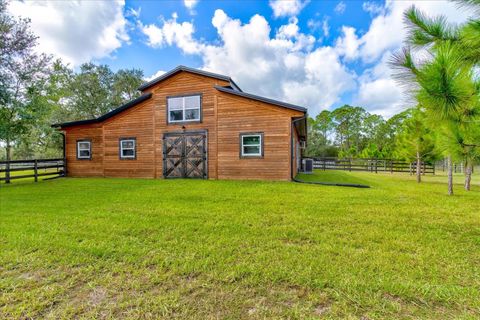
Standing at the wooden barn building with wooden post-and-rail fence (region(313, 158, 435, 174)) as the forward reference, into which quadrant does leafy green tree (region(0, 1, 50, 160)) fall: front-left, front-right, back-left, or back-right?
back-left

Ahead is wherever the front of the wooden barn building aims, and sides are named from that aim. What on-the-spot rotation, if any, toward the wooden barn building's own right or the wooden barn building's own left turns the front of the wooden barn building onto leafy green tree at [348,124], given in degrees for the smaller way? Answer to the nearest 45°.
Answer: approximately 135° to the wooden barn building's own left

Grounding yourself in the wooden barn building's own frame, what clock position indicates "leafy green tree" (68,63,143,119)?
The leafy green tree is roughly at 5 o'clock from the wooden barn building.

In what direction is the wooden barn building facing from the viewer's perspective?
toward the camera

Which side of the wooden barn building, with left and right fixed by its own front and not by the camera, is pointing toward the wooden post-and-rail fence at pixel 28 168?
right

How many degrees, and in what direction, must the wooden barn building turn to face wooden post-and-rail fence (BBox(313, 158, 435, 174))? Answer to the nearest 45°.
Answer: approximately 90° to its left

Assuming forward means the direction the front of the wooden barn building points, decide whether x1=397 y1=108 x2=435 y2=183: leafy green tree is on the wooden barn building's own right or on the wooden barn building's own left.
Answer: on the wooden barn building's own left

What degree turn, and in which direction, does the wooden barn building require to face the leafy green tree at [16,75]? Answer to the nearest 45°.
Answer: approximately 90° to its right

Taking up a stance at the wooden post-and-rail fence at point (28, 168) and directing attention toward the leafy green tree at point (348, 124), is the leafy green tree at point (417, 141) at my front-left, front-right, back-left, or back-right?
front-right
